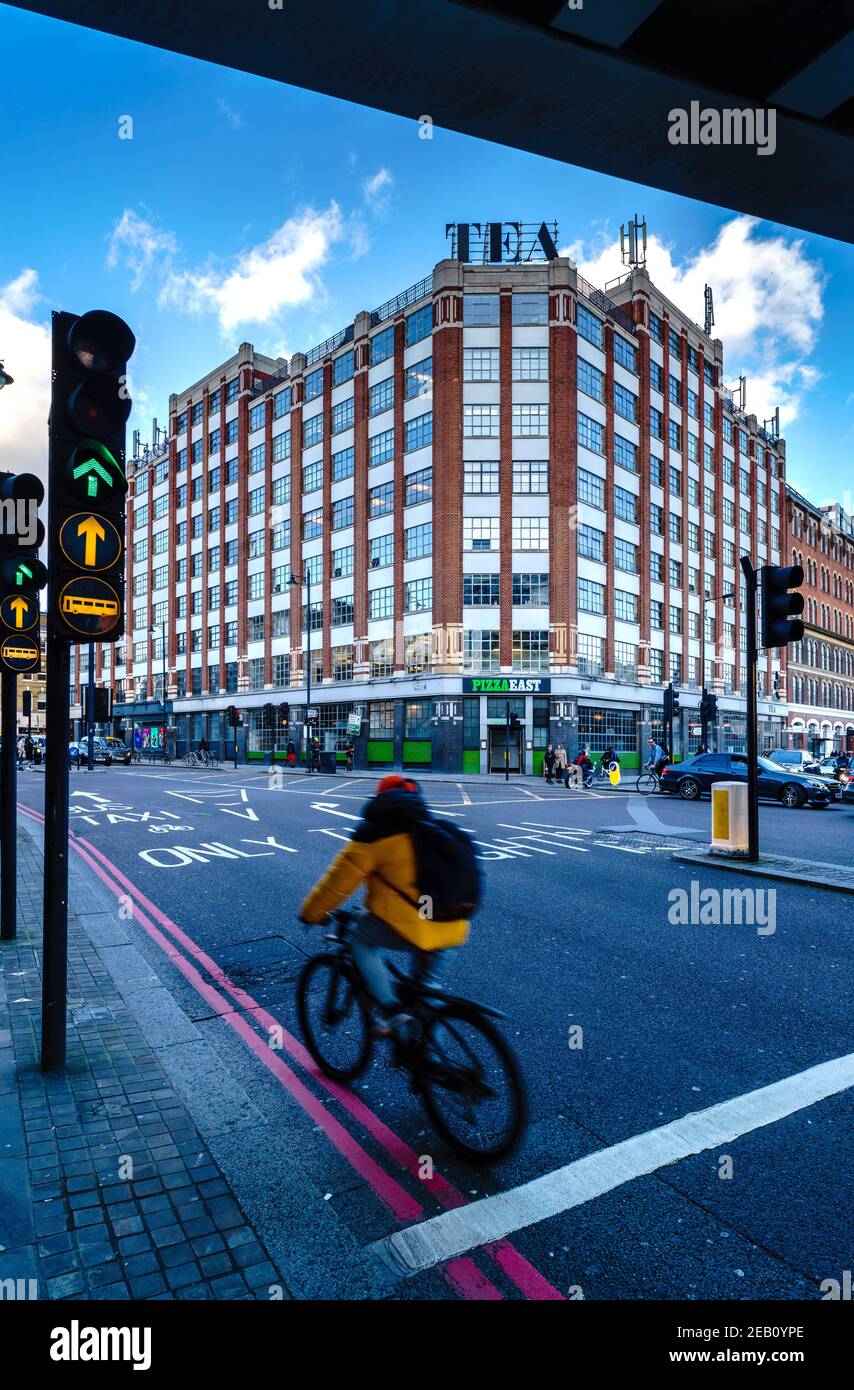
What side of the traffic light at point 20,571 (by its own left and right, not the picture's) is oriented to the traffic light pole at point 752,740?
left

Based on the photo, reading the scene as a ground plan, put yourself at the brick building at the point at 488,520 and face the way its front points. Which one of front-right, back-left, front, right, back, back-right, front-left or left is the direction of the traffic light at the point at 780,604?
front

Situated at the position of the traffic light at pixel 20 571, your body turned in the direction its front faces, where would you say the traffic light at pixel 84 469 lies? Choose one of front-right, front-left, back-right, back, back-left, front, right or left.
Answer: front

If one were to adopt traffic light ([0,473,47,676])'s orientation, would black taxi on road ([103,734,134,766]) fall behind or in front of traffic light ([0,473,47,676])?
behind

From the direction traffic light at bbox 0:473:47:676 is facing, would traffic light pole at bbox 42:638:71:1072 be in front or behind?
in front

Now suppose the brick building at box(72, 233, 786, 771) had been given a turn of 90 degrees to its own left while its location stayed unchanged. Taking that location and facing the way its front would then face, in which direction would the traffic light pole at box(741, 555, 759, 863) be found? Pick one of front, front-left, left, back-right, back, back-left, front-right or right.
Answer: right

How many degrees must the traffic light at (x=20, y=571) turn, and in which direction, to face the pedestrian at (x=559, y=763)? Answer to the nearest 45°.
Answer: approximately 135° to its left

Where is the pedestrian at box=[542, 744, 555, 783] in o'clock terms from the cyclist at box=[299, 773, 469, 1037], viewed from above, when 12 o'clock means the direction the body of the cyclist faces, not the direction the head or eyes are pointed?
The pedestrian is roughly at 2 o'clock from the cyclist.

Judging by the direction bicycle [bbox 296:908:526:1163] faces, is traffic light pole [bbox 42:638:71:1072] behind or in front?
in front

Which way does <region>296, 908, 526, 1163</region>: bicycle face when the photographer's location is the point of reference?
facing away from the viewer and to the left of the viewer

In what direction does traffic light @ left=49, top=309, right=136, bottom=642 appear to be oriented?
toward the camera

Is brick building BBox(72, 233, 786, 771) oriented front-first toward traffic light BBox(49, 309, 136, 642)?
yes

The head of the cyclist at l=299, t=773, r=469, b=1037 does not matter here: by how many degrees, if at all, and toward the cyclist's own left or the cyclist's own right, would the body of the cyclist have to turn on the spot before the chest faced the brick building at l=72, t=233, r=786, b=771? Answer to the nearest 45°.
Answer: approximately 45° to the cyclist's own right

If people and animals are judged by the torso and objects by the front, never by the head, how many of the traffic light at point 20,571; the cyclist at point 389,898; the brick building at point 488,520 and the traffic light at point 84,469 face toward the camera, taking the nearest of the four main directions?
3

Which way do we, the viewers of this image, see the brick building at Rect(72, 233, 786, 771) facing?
facing the viewer

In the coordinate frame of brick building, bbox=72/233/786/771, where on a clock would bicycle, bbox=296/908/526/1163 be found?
The bicycle is roughly at 12 o'clock from the brick building.

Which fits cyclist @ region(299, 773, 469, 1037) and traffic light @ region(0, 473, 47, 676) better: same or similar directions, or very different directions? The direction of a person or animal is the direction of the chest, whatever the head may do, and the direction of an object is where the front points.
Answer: very different directions

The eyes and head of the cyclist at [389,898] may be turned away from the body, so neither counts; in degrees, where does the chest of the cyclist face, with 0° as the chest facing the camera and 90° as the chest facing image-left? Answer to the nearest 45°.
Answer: approximately 135°

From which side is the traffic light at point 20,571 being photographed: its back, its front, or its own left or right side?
front
